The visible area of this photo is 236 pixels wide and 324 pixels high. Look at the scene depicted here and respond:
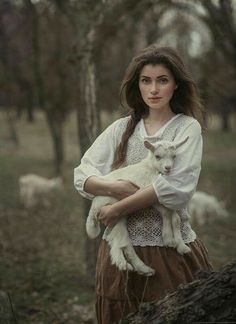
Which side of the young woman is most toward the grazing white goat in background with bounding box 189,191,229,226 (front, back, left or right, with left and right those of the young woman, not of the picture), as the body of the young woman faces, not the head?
back

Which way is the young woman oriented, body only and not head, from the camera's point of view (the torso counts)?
toward the camera

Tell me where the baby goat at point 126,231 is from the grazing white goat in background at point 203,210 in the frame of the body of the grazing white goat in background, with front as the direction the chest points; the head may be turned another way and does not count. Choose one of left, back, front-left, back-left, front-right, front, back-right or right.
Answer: right

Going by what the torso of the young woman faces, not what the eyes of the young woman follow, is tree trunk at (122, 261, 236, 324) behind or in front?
in front

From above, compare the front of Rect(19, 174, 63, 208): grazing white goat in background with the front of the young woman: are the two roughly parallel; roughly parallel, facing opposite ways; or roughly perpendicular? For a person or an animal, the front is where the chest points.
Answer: roughly perpendicular

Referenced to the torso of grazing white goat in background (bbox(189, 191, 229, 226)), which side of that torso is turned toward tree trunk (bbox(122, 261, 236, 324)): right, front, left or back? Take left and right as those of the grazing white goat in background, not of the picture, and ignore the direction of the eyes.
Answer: right

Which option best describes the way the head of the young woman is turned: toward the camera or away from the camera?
toward the camera

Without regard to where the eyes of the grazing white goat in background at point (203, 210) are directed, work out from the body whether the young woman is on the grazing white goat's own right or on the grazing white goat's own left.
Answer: on the grazing white goat's own right

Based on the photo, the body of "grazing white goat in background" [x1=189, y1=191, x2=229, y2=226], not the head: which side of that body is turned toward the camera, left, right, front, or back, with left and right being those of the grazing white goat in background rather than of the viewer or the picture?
right

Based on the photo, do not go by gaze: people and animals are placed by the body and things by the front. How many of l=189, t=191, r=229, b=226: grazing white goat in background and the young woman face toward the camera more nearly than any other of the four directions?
1

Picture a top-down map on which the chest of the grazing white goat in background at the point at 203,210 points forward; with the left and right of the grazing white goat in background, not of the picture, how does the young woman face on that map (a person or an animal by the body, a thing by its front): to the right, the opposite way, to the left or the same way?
to the right

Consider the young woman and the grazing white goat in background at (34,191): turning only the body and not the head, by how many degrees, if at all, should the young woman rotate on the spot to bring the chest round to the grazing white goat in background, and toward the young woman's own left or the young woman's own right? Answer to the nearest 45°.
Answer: approximately 180°
